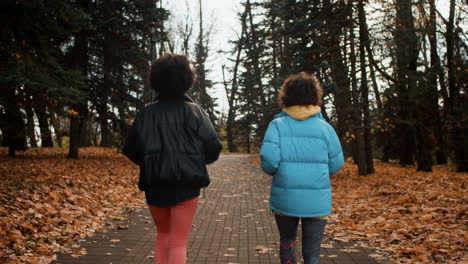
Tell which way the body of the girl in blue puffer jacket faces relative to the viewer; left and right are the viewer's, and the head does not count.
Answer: facing away from the viewer

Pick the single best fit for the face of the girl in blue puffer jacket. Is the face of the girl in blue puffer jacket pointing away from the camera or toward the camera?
away from the camera

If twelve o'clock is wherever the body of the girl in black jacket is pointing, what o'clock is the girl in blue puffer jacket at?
The girl in blue puffer jacket is roughly at 3 o'clock from the girl in black jacket.

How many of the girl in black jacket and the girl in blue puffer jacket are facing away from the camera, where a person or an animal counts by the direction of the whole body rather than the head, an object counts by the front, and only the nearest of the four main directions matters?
2

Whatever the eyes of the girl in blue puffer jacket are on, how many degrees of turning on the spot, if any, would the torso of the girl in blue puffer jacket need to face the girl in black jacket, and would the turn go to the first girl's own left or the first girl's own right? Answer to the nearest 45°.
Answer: approximately 90° to the first girl's own left

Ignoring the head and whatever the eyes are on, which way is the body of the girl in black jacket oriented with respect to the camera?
away from the camera

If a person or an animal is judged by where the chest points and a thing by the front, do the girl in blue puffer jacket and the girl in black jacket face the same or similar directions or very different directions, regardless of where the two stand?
same or similar directions

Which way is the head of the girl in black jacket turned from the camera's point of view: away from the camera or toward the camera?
away from the camera
